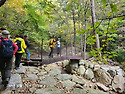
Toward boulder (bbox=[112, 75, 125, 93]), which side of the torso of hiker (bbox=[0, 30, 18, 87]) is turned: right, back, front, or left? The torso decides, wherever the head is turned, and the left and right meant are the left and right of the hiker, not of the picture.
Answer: right

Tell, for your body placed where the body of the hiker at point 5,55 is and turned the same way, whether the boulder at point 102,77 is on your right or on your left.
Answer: on your right

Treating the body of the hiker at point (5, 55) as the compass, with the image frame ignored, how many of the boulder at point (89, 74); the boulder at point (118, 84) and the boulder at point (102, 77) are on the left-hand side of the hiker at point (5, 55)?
0

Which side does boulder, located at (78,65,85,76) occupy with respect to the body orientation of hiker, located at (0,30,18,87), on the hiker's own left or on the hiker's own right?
on the hiker's own right

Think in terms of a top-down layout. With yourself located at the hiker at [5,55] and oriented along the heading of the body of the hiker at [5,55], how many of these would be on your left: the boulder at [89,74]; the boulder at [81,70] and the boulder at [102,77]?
0

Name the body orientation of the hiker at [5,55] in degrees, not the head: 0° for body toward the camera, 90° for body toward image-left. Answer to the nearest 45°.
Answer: approximately 180°

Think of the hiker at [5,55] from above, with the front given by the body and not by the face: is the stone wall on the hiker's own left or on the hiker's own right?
on the hiker's own right
